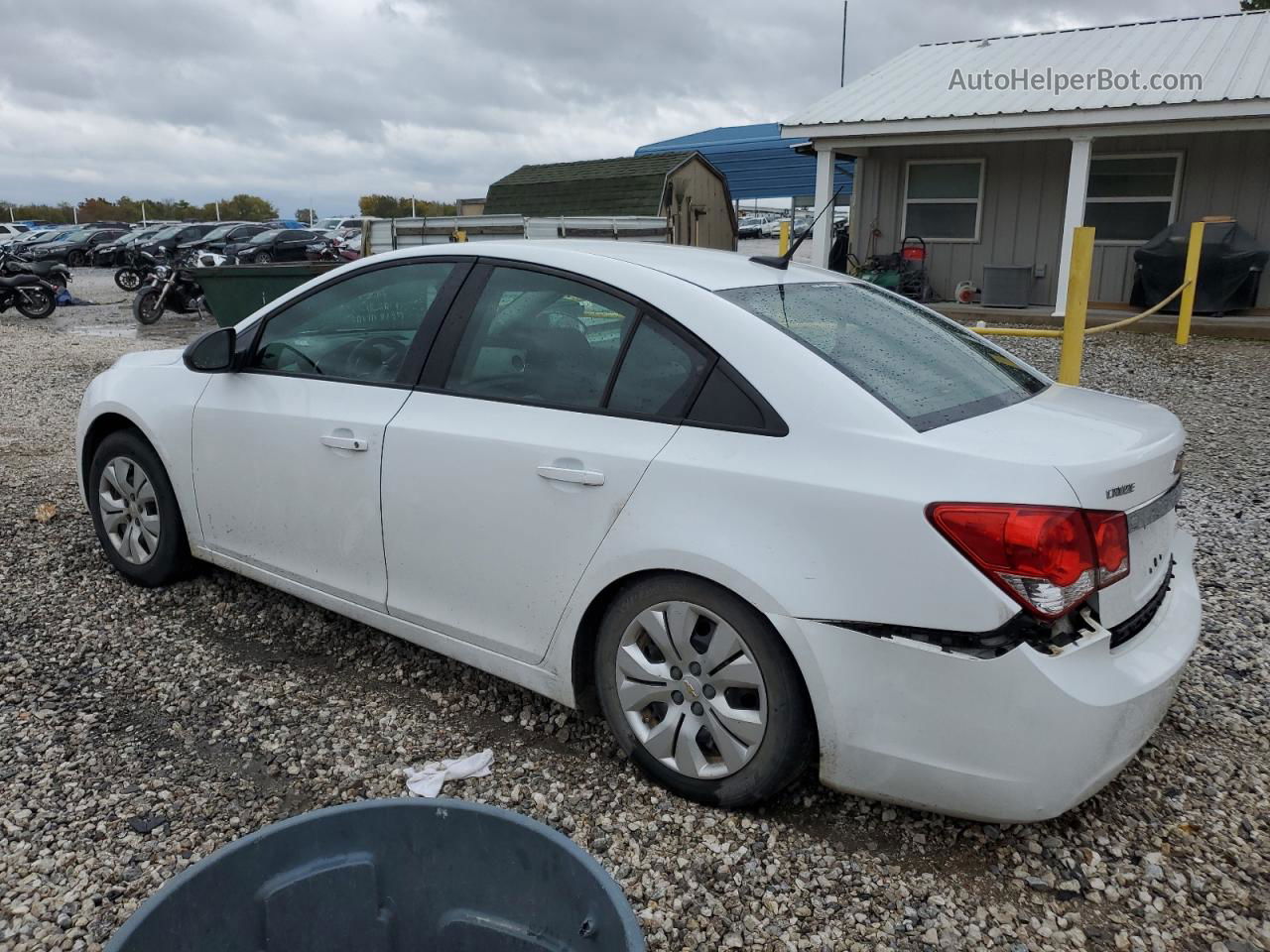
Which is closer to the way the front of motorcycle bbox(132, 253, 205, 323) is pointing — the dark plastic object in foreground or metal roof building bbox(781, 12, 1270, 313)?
the dark plastic object in foreground

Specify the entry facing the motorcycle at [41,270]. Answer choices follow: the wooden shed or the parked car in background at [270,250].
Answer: the parked car in background

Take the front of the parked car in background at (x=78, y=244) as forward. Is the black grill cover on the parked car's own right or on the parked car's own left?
on the parked car's own left

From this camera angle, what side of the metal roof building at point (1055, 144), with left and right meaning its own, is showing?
front

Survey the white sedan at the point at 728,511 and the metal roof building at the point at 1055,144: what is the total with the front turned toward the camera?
1

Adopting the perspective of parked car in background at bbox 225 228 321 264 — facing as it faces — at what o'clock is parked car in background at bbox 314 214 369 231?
parked car in background at bbox 314 214 369 231 is roughly at 5 o'clock from parked car in background at bbox 225 228 321 264.

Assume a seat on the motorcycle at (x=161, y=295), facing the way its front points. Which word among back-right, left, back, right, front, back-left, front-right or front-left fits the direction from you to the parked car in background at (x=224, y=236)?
back-right

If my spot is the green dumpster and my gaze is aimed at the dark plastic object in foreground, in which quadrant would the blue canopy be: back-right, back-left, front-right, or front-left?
back-left

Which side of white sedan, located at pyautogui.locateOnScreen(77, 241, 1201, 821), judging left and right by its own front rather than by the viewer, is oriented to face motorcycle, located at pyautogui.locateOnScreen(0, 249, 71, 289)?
front

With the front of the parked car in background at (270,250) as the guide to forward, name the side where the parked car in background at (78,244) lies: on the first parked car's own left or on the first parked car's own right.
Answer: on the first parked car's own right

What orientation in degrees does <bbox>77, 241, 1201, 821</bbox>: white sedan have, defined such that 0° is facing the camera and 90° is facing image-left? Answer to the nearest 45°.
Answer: approximately 135°

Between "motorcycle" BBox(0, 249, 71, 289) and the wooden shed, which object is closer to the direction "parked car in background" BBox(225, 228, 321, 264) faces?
the motorcycle

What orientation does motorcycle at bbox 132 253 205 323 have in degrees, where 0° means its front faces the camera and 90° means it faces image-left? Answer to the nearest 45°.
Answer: approximately 45°

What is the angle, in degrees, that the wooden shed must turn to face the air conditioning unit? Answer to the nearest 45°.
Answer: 0° — it already faces it
